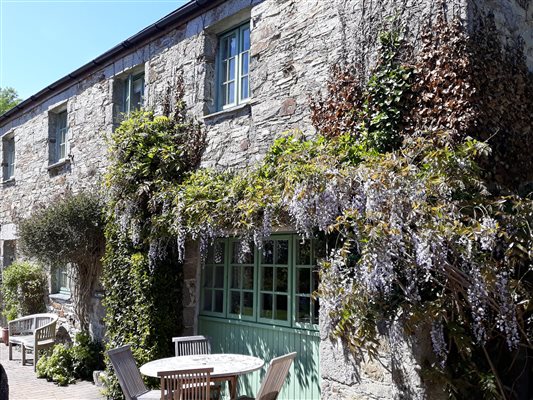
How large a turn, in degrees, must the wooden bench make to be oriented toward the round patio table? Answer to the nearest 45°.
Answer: approximately 45° to its left

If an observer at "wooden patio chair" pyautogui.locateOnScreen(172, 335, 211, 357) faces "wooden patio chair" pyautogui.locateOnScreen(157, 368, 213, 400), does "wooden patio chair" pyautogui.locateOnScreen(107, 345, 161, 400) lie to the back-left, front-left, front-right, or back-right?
front-right

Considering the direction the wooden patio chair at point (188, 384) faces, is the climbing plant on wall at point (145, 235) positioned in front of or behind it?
in front

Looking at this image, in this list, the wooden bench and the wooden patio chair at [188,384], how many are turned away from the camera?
1

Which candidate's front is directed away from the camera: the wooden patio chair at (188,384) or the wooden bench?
the wooden patio chair

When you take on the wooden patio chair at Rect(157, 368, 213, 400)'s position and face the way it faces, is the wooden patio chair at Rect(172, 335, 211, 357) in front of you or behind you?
in front

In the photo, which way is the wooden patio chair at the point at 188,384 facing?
away from the camera

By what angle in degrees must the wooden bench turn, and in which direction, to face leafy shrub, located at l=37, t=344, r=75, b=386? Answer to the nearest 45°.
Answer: approximately 45° to its left

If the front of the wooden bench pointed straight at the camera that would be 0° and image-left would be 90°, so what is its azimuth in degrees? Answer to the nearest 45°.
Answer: approximately 45°
